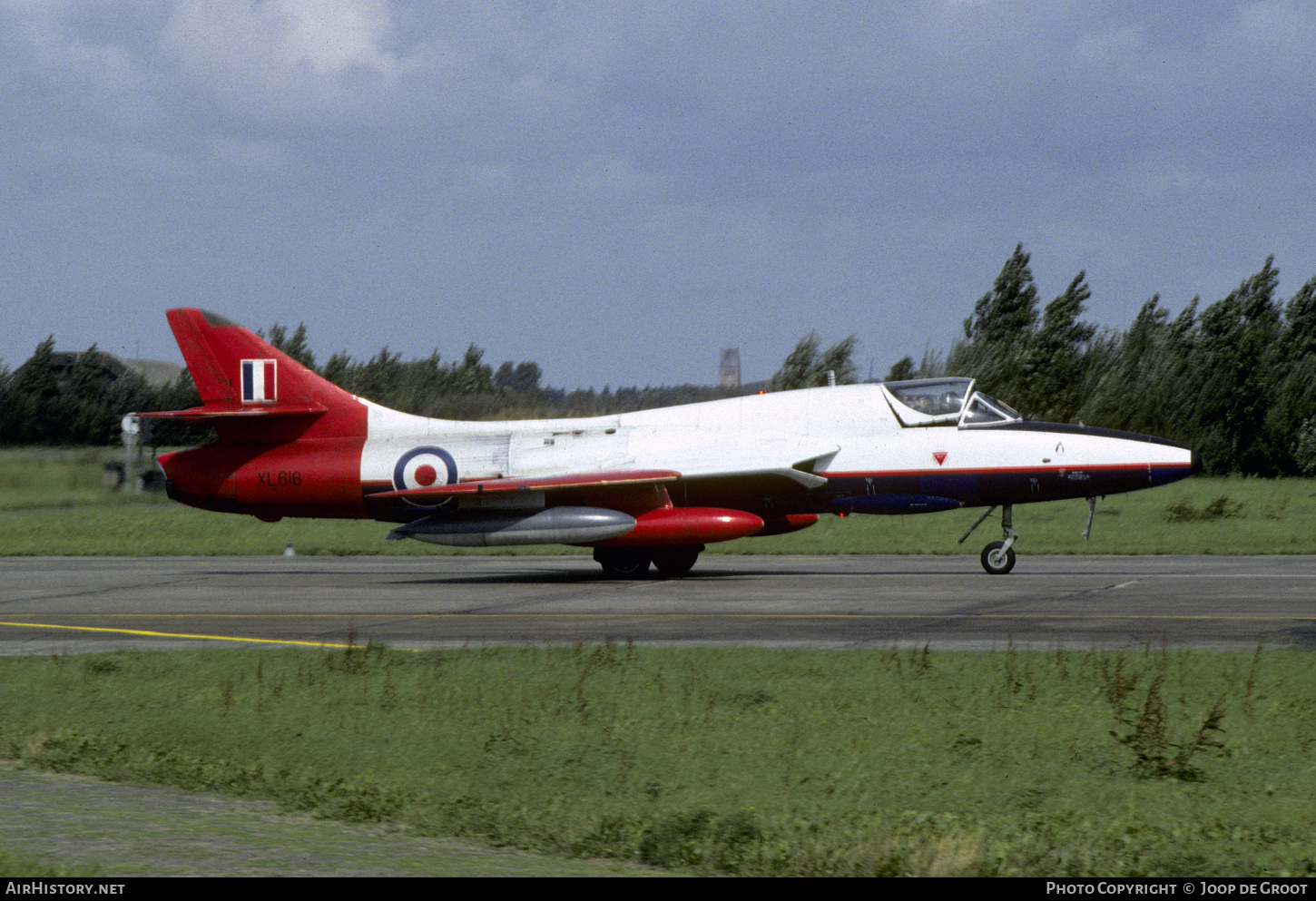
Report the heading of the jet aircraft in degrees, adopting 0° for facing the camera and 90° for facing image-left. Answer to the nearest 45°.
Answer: approximately 270°
